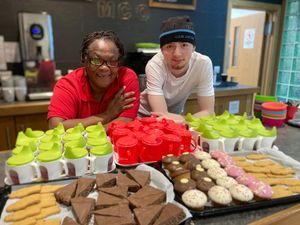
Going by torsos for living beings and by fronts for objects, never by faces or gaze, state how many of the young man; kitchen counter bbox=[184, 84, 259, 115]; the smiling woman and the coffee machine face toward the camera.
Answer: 4

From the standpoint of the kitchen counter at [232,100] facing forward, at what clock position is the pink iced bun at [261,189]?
The pink iced bun is roughly at 12 o'clock from the kitchen counter.

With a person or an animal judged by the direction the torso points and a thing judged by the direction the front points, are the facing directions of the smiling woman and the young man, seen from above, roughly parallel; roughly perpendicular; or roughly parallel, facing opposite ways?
roughly parallel

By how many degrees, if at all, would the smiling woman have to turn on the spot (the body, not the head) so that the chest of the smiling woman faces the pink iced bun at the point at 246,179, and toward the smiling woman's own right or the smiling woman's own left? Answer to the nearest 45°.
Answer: approximately 45° to the smiling woman's own left

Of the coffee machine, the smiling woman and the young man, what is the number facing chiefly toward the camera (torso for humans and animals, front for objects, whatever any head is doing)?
3

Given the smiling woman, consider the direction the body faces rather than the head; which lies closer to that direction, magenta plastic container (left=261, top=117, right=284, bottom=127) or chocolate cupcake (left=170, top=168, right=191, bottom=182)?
the chocolate cupcake

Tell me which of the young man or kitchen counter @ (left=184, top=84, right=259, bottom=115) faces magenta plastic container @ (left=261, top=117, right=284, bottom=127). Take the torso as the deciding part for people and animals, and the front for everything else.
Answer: the kitchen counter

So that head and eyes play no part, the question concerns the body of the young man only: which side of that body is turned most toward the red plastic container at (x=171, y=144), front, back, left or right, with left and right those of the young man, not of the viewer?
front

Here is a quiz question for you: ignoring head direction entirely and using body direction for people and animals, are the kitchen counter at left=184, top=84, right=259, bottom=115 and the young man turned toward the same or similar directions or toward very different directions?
same or similar directions

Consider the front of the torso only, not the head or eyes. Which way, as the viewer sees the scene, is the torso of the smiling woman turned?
toward the camera

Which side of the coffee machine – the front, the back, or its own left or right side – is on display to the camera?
front

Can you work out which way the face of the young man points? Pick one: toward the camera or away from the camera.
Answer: toward the camera

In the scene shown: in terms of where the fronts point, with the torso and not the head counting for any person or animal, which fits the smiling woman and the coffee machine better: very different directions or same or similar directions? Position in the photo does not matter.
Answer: same or similar directions

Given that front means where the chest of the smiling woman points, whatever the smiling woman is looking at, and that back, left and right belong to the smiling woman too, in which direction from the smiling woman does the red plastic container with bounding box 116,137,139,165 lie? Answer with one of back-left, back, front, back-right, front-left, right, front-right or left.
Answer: front

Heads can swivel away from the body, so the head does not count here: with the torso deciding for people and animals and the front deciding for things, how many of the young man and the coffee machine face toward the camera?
2
